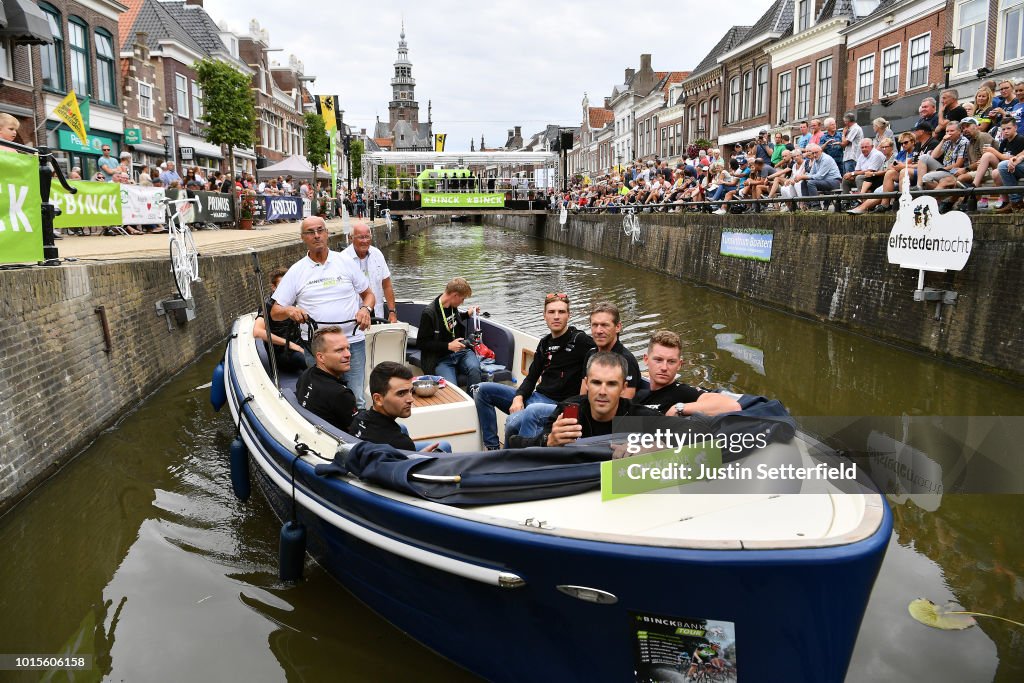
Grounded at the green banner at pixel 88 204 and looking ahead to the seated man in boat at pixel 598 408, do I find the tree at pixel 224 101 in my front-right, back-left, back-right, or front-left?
back-left

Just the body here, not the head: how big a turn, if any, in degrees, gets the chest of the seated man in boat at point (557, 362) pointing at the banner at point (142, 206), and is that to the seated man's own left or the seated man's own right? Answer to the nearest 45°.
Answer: approximately 90° to the seated man's own right

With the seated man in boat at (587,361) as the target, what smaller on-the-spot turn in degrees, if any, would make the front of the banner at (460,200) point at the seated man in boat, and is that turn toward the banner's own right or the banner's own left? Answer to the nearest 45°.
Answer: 0° — it already faces them

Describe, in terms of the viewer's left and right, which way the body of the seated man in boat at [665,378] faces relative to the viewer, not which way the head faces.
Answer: facing the viewer and to the left of the viewer

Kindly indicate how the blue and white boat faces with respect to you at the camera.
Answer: facing the viewer and to the right of the viewer

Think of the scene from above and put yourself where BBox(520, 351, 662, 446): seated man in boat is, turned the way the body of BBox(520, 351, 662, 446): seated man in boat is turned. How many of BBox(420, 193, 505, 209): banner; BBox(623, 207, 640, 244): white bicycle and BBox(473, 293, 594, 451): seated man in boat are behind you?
3

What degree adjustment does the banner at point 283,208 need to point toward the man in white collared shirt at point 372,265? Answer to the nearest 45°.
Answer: approximately 45° to its right

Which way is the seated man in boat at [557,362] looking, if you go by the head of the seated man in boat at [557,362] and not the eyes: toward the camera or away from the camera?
toward the camera

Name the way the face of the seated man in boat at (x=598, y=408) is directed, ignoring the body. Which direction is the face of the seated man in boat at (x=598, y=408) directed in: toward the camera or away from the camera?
toward the camera

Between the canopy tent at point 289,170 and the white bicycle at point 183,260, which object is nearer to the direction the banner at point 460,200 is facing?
the white bicycle

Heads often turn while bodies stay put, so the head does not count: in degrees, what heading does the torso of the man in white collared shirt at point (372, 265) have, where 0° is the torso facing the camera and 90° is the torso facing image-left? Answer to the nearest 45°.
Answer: approximately 0°

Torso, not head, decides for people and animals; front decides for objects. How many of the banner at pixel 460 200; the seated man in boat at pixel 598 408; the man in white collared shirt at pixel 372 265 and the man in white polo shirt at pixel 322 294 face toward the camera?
4

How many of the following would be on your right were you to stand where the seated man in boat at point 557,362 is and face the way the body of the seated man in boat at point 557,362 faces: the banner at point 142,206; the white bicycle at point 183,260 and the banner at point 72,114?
3

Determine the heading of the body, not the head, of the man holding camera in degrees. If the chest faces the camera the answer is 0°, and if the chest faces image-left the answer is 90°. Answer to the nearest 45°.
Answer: approximately 315°

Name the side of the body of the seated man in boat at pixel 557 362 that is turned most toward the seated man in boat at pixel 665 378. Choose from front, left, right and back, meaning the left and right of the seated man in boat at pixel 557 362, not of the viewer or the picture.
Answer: left
